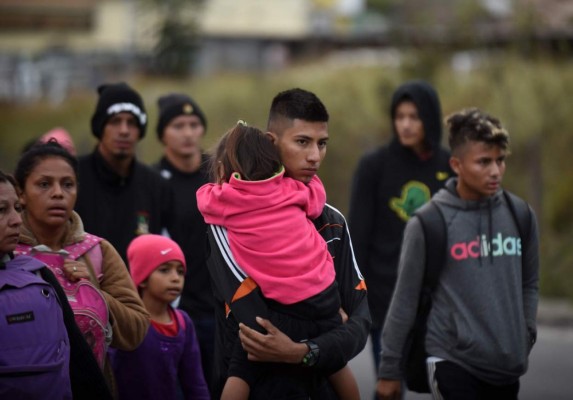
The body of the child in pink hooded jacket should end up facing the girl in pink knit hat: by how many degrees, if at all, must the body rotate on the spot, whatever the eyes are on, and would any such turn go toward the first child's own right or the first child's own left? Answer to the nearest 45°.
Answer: approximately 45° to the first child's own left

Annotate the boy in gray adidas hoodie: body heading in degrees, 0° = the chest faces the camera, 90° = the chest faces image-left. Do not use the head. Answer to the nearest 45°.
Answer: approximately 315°

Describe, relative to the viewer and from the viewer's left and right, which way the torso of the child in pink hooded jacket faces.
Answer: facing away from the viewer

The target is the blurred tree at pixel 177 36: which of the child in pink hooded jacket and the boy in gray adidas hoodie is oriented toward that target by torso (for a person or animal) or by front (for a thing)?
the child in pink hooded jacket

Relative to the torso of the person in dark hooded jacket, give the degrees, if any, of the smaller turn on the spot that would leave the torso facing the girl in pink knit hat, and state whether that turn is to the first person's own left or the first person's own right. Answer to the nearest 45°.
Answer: approximately 45° to the first person's own right

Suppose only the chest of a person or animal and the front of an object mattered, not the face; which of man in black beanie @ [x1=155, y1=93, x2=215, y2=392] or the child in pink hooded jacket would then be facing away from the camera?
the child in pink hooded jacket
